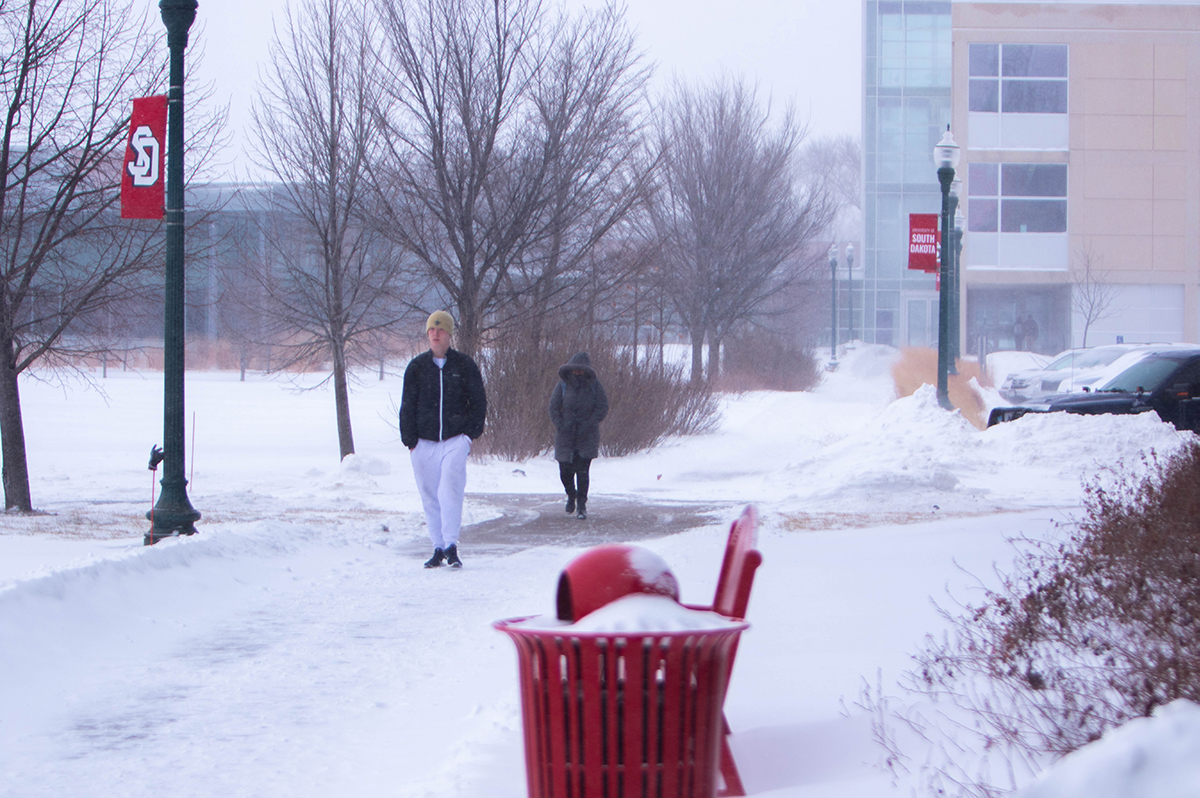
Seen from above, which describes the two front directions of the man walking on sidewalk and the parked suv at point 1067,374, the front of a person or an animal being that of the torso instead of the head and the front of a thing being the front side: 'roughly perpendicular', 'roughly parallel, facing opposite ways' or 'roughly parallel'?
roughly perpendicular

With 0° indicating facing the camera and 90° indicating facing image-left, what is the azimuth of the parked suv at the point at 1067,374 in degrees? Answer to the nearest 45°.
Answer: approximately 45°

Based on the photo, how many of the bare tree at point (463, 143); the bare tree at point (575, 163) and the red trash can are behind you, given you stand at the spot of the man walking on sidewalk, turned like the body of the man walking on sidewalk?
2

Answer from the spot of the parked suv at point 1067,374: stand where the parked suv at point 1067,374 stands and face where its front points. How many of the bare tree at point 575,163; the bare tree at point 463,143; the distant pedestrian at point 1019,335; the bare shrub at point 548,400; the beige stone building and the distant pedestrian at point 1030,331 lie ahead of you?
3

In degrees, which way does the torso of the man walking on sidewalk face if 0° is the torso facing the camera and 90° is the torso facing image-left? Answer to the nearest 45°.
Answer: approximately 0°

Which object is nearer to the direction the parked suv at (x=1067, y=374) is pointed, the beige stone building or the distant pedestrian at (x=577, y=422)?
the distant pedestrian
